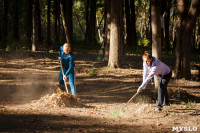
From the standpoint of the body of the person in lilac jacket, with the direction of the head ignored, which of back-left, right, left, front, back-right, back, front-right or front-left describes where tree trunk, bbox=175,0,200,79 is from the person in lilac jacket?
back-right

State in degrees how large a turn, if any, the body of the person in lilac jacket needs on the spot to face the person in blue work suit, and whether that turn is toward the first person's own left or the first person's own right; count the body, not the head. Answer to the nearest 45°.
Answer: approximately 45° to the first person's own right

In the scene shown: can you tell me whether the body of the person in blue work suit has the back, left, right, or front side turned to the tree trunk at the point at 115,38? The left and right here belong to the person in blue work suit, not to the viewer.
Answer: back

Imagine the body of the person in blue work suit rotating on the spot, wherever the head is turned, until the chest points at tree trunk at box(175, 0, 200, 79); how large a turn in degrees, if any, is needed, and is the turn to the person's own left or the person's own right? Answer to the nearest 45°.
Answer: approximately 135° to the person's own left

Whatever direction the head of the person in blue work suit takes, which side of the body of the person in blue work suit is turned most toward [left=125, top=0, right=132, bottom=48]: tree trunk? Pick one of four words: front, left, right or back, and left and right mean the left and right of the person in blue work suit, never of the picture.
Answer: back

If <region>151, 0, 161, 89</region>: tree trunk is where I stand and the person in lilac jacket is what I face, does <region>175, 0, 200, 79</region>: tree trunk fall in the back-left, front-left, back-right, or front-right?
back-left

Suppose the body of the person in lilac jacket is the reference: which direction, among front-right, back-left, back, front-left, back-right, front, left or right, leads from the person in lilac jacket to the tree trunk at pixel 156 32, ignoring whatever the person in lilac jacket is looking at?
back-right

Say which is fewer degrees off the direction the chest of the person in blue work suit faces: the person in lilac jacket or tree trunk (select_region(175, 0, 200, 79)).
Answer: the person in lilac jacket

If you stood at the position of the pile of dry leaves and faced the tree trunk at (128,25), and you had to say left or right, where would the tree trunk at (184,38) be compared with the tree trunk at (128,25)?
right

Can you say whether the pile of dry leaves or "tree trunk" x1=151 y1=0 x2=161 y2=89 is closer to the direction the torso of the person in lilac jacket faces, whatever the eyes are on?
the pile of dry leaves

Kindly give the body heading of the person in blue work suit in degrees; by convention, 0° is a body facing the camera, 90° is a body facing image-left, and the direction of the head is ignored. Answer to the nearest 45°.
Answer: approximately 0°

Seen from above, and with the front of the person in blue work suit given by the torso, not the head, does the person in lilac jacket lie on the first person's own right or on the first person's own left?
on the first person's own left
